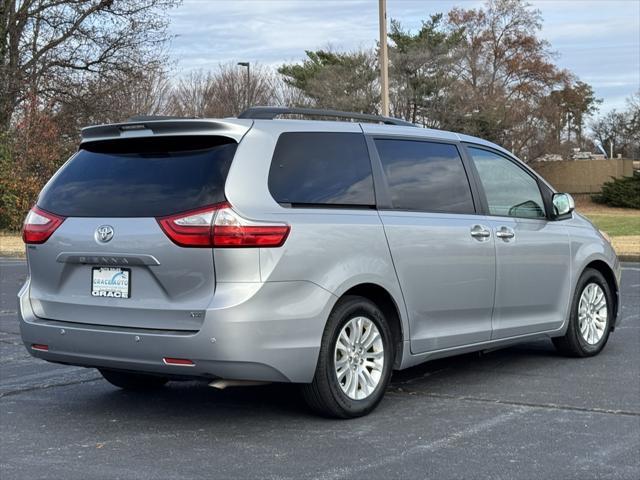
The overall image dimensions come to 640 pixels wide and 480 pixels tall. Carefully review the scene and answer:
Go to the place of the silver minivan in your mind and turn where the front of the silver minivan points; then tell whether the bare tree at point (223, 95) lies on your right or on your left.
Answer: on your left

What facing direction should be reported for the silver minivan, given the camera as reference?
facing away from the viewer and to the right of the viewer

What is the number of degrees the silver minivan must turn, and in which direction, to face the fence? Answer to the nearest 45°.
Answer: approximately 45° to its left
